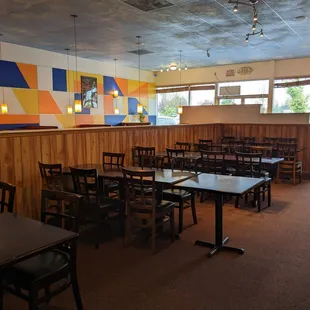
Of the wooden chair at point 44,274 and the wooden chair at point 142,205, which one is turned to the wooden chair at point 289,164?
the wooden chair at point 142,205

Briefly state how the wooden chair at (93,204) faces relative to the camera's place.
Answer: facing away from the viewer and to the right of the viewer

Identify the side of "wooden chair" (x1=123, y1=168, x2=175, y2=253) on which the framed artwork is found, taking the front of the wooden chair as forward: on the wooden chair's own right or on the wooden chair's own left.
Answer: on the wooden chair's own left

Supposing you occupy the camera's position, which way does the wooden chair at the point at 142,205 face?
facing away from the viewer and to the right of the viewer

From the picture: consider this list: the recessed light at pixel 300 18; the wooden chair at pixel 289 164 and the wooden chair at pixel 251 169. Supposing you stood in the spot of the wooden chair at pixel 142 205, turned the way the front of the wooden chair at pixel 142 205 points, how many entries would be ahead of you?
3

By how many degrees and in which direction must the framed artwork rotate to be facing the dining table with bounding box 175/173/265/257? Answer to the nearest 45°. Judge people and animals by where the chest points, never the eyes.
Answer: approximately 45° to its right

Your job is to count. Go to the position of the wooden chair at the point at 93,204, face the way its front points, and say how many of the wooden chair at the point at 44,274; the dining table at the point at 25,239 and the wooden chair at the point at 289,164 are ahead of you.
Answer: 1

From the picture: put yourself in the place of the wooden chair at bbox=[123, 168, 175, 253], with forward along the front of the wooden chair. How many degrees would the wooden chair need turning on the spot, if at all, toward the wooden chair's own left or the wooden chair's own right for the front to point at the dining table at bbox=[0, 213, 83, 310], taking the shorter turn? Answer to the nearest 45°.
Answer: approximately 180°

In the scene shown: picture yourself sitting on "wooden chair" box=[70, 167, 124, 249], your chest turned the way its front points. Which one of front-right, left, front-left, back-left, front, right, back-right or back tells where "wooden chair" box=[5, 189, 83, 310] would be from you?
back-right
